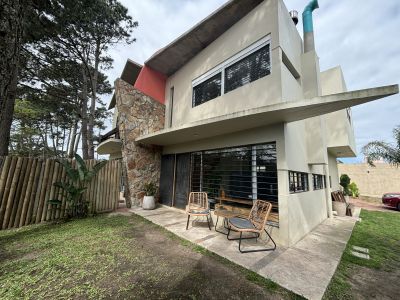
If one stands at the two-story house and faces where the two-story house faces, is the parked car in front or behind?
behind

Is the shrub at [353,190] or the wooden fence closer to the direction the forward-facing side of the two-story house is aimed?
the wooden fence

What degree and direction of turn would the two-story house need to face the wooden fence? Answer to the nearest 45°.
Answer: approximately 45° to its right

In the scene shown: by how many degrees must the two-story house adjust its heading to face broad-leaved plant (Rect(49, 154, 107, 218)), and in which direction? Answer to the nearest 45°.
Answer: approximately 45° to its right

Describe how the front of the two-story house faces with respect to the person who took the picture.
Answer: facing the viewer and to the left of the viewer

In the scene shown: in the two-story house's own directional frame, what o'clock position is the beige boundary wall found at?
The beige boundary wall is roughly at 6 o'clock from the two-story house.

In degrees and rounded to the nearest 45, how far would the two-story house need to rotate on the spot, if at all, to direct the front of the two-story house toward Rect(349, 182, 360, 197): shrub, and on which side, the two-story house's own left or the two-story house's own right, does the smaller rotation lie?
approximately 180°
